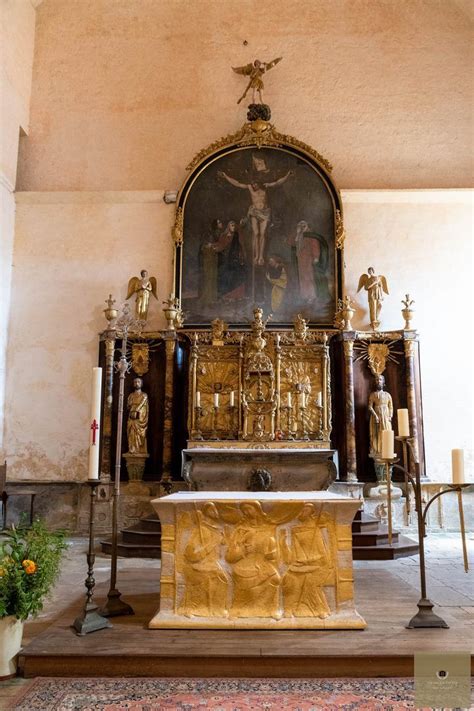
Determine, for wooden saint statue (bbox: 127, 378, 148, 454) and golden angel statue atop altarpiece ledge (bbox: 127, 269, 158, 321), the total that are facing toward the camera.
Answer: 2

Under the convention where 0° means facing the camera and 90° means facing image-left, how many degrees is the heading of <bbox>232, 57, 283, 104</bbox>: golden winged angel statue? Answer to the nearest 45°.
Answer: approximately 0°

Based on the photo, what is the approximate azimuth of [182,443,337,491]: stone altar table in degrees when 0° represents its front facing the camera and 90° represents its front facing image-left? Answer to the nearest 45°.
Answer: approximately 0°

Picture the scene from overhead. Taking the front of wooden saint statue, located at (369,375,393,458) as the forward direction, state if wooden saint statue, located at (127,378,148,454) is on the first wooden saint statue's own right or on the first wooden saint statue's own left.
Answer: on the first wooden saint statue's own right

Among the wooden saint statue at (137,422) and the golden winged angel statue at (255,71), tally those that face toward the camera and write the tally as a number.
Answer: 2
